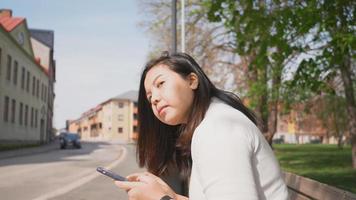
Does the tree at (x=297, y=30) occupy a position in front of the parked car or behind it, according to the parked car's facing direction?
in front

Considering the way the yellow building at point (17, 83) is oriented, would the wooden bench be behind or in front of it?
in front

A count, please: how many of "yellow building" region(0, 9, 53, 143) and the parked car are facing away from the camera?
0

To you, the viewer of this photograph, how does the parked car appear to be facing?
facing the viewer and to the right of the viewer

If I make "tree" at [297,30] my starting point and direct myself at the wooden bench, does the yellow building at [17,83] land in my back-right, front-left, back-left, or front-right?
back-right

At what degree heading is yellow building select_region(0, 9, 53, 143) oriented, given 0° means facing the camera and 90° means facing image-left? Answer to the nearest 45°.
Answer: approximately 315°

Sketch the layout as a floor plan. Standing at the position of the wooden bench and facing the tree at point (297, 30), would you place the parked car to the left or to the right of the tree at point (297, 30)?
left

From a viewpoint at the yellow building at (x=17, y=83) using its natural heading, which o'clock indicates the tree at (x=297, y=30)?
The tree is roughly at 1 o'clock from the yellow building.
